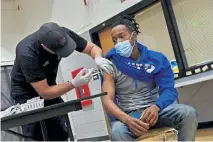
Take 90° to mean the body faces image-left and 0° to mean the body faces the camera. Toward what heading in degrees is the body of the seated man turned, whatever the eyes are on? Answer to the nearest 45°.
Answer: approximately 0°

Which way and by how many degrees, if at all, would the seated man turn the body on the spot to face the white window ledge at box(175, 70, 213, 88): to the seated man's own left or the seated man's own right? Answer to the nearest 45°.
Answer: approximately 135° to the seated man's own left
